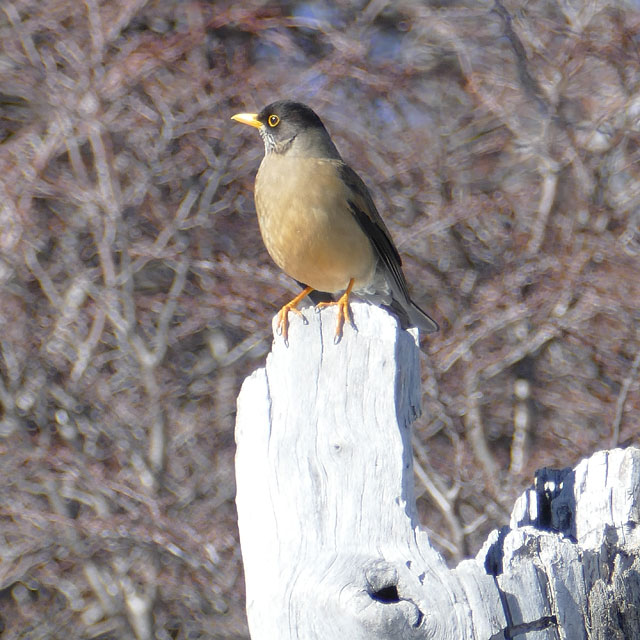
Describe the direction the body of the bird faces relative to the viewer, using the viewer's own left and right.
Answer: facing the viewer and to the left of the viewer
